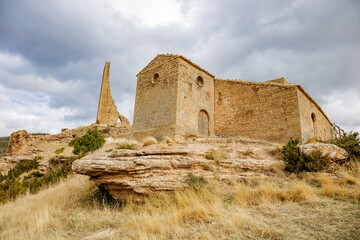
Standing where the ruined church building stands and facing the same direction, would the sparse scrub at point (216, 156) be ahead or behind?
ahead

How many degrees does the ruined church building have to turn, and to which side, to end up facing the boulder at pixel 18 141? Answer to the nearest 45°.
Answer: approximately 135° to its right

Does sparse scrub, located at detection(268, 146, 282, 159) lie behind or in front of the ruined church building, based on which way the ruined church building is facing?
in front

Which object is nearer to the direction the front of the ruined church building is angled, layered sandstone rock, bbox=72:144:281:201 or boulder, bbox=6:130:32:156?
the layered sandstone rock

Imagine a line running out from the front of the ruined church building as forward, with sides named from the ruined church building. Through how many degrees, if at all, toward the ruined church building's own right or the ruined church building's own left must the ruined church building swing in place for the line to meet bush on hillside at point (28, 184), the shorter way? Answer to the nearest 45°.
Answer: approximately 90° to the ruined church building's own right

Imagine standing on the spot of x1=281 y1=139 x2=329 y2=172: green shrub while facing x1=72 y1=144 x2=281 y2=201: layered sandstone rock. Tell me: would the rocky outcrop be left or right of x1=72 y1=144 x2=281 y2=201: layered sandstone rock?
right
